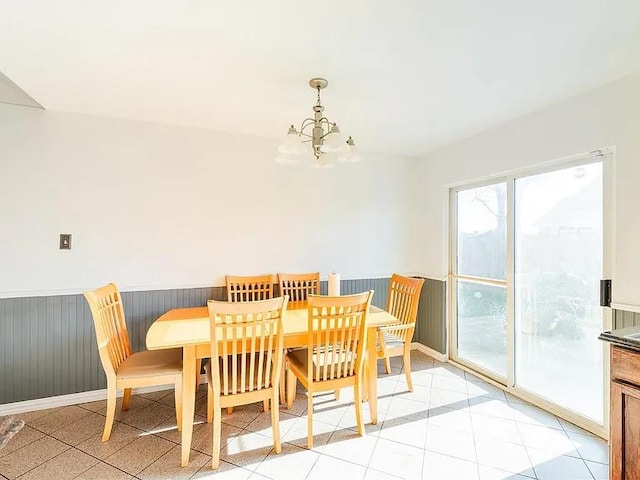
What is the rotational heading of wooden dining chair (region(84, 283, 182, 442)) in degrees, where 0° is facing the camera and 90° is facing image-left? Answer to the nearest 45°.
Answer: approximately 270°

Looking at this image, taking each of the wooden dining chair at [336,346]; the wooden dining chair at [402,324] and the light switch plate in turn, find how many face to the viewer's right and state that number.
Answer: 0

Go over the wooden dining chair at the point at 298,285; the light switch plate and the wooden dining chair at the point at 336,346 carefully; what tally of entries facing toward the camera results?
2

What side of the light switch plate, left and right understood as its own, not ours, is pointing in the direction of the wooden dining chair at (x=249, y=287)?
left

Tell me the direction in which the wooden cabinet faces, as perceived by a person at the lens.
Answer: facing the viewer and to the left of the viewer

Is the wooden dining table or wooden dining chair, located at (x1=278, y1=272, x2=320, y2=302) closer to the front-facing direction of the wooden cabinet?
the wooden dining table

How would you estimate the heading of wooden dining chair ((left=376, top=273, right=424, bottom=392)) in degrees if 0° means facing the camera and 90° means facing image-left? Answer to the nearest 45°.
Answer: approximately 45°

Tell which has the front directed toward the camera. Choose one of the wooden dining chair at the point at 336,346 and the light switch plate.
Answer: the light switch plate

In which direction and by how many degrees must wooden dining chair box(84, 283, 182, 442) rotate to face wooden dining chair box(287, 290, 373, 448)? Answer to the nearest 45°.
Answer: approximately 45° to its right

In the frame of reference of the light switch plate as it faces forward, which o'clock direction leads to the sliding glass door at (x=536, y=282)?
The sliding glass door is roughly at 10 o'clock from the light switch plate.

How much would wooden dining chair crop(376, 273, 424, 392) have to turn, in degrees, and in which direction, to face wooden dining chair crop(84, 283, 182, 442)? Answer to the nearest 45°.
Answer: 0° — it already faces it

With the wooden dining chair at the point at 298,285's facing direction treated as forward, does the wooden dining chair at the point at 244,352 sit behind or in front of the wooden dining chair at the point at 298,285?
in front

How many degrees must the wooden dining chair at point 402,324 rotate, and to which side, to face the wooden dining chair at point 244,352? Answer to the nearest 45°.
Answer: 0° — it already faces it

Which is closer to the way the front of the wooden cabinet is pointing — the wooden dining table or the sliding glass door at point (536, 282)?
the wooden dining table

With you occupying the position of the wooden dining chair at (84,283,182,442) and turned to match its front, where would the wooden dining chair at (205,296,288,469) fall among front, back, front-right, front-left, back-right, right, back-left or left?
front-right

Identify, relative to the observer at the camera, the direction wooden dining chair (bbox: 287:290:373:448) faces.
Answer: facing away from the viewer and to the left of the viewer

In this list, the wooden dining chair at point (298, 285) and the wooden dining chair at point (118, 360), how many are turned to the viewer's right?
1

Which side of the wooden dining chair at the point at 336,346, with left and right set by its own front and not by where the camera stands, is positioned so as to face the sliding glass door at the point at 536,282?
right

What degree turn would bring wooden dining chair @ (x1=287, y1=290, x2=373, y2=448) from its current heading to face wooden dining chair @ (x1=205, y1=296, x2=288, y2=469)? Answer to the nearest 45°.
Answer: approximately 45° to its left

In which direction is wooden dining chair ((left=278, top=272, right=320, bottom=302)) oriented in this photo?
toward the camera
